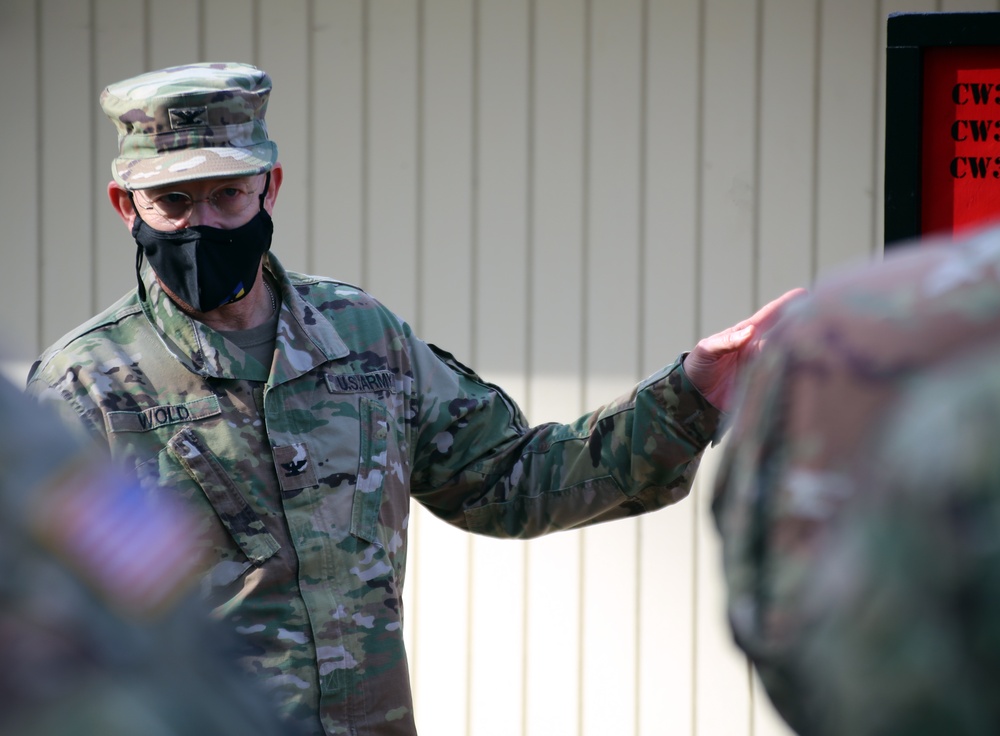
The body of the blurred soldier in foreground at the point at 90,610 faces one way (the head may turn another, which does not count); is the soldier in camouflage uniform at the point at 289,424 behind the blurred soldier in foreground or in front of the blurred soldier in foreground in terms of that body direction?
in front

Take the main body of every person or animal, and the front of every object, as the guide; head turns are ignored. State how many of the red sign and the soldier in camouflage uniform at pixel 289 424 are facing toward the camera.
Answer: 2

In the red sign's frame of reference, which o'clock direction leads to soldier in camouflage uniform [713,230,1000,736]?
The soldier in camouflage uniform is roughly at 12 o'clock from the red sign.

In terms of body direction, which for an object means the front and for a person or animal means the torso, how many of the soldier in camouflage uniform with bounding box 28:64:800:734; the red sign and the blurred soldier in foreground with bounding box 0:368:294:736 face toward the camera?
2

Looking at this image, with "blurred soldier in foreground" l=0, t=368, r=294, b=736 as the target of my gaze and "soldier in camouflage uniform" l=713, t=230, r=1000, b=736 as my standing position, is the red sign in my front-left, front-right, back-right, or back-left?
back-right

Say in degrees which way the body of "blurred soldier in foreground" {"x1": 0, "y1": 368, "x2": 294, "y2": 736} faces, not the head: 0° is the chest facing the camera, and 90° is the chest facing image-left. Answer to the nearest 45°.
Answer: approximately 225°

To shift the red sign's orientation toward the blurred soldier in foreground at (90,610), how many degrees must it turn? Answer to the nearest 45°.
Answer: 0° — it already faces them

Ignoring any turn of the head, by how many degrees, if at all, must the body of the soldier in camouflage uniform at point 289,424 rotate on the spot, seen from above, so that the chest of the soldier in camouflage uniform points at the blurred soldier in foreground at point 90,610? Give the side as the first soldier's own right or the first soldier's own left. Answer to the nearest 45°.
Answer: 0° — they already face them
